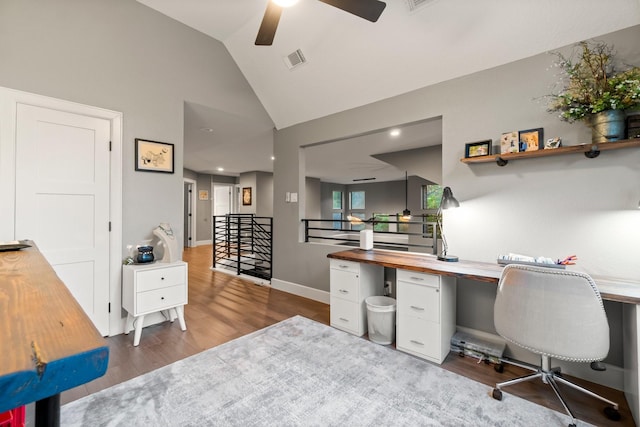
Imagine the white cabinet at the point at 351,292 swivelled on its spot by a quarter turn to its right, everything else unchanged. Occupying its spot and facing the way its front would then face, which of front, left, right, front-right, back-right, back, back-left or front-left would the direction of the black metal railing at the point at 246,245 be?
front

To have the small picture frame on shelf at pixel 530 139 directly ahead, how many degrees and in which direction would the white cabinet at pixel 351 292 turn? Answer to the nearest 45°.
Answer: approximately 135° to its left

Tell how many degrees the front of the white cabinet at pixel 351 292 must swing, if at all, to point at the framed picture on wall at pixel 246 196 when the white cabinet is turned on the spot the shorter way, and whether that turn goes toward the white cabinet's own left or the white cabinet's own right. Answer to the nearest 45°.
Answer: approximately 90° to the white cabinet's own right

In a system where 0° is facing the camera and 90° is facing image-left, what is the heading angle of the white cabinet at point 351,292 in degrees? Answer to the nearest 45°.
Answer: approximately 45°

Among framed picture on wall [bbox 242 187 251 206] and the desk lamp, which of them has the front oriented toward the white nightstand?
the framed picture on wall

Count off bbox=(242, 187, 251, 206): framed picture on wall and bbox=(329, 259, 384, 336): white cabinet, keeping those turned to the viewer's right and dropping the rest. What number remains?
0
